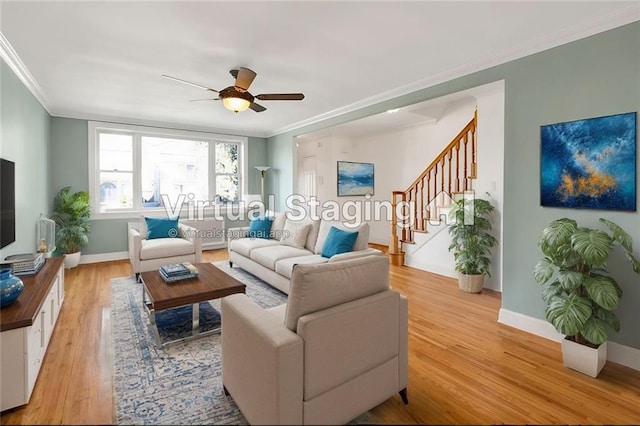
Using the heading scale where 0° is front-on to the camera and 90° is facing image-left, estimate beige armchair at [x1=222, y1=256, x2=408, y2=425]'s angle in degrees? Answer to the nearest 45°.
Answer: approximately 135°

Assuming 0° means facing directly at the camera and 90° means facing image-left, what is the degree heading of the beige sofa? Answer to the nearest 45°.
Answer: approximately 45°

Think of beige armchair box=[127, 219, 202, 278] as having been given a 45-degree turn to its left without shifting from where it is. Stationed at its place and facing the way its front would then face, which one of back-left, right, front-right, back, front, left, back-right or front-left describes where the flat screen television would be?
back-right

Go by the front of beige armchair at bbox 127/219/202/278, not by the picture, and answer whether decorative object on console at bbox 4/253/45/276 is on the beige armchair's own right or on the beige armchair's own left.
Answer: on the beige armchair's own right

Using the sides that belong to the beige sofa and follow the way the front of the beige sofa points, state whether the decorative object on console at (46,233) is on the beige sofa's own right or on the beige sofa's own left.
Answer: on the beige sofa's own right

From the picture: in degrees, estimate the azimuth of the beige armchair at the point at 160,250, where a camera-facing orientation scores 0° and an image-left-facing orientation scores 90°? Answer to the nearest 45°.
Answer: approximately 315°

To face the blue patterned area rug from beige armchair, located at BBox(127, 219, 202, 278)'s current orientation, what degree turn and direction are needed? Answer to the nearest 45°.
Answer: approximately 45° to its right

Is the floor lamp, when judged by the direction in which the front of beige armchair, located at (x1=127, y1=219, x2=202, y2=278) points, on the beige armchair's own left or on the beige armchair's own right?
on the beige armchair's own left

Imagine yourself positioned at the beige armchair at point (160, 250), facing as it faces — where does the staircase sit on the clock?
The staircase is roughly at 11 o'clock from the beige armchair.

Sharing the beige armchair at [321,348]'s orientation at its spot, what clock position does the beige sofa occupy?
The beige sofa is roughly at 1 o'clock from the beige armchair.
